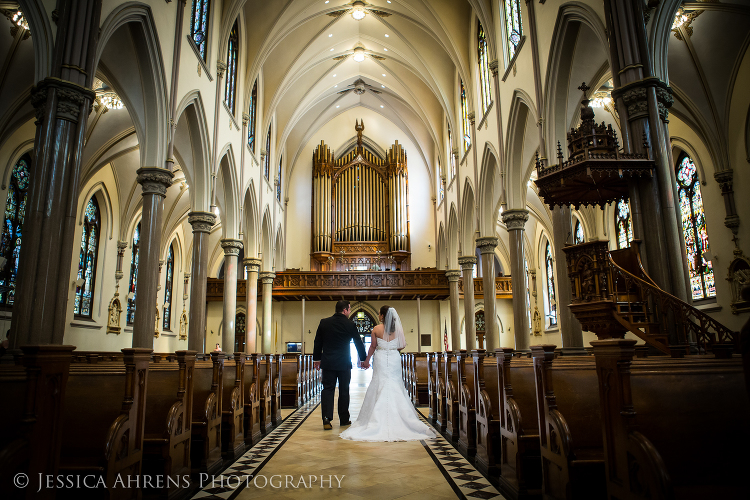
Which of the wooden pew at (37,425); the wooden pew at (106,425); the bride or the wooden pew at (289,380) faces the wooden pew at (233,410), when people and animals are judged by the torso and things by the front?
the wooden pew at (289,380)

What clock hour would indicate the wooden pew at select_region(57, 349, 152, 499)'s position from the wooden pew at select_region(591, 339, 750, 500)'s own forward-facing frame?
the wooden pew at select_region(57, 349, 152, 499) is roughly at 4 o'clock from the wooden pew at select_region(591, 339, 750, 500).

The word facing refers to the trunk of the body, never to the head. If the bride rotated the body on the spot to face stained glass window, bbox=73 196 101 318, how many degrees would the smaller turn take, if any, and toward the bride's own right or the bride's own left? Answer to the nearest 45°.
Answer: approximately 45° to the bride's own left

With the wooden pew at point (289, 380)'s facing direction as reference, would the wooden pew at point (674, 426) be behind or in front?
in front

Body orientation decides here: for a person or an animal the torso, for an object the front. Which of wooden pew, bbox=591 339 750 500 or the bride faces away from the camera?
the bride

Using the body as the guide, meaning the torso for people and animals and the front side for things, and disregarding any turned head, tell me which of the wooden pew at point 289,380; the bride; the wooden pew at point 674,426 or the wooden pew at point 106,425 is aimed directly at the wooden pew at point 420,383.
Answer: the bride

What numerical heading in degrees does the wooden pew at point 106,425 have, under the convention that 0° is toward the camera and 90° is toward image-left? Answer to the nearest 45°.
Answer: approximately 45°

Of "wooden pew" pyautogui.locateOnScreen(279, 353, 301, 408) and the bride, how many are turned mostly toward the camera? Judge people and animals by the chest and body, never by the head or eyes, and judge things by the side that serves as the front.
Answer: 1

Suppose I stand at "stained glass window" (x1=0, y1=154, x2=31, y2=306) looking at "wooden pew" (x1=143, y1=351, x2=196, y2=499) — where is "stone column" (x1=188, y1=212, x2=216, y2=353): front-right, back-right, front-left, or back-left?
front-left

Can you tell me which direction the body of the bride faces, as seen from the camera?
away from the camera
